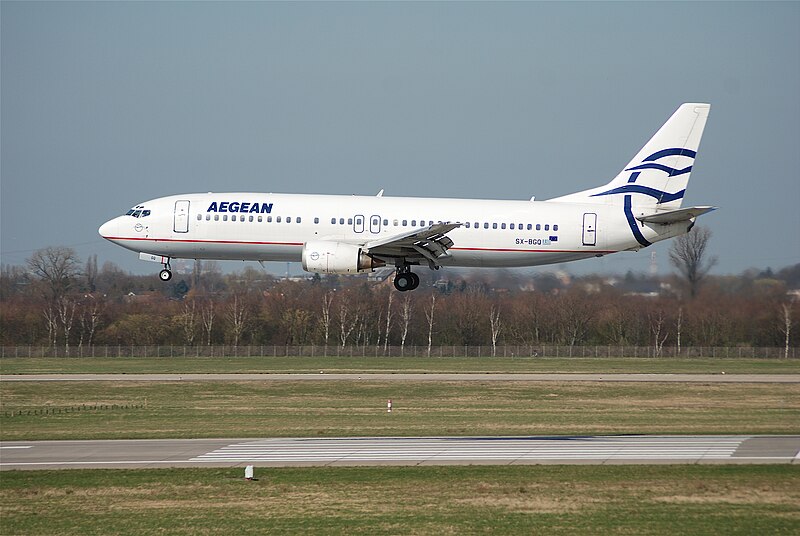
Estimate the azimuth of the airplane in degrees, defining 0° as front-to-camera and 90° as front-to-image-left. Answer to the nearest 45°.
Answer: approximately 90°
